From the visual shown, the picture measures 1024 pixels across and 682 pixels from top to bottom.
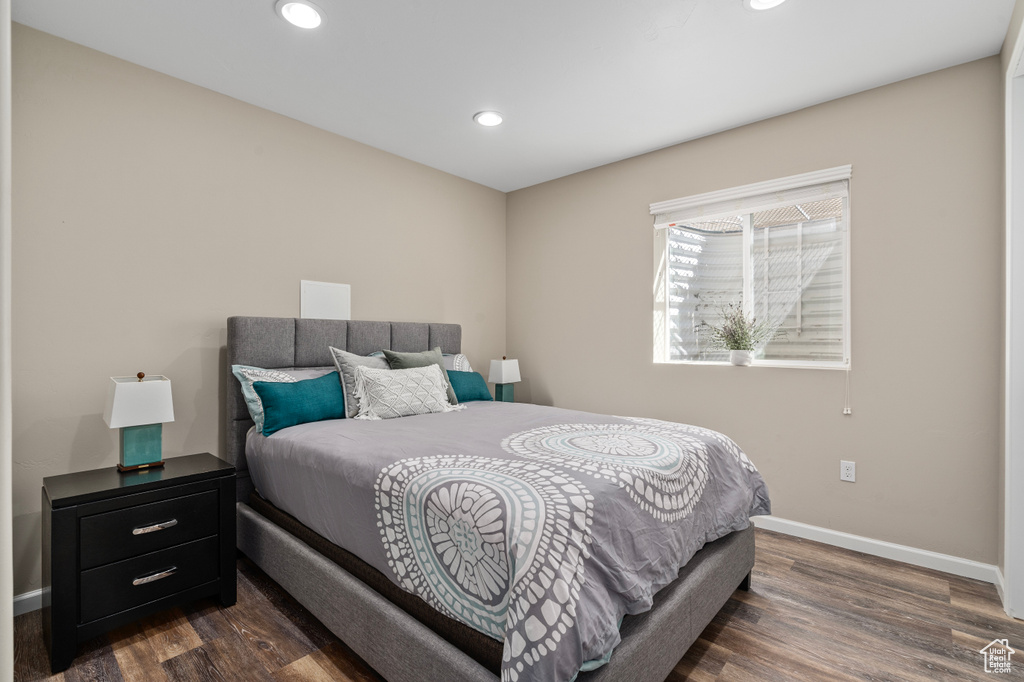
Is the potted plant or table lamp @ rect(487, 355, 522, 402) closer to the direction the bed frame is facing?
the potted plant

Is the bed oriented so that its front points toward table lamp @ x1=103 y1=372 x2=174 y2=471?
no

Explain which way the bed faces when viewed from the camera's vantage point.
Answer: facing the viewer and to the right of the viewer

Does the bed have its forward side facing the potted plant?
no

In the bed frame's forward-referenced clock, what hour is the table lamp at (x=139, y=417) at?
The table lamp is roughly at 5 o'clock from the bed frame.

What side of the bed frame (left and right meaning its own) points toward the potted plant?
left
